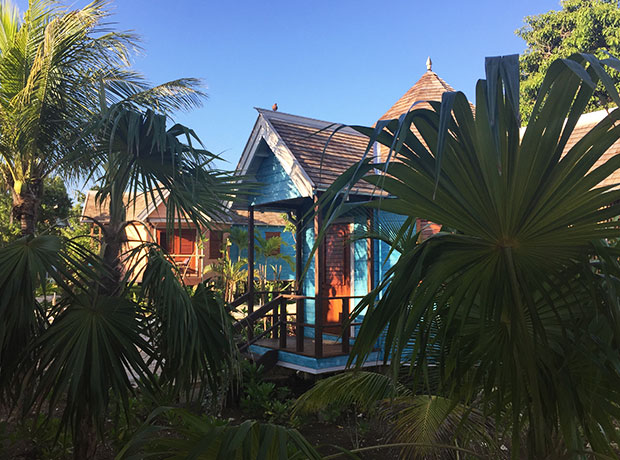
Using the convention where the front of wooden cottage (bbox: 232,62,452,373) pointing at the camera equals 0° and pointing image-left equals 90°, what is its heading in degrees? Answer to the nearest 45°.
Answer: approximately 45°

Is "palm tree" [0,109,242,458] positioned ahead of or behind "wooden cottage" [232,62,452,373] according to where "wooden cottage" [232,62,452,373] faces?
ahead

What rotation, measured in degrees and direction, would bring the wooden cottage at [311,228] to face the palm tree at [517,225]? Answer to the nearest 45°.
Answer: approximately 45° to its left

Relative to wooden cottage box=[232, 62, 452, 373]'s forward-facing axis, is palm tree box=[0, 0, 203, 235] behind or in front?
in front
